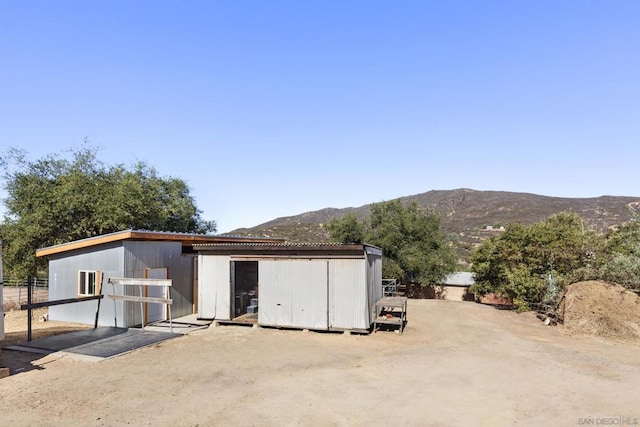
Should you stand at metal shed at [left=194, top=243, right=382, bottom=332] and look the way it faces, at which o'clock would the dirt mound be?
The dirt mound is roughly at 9 o'clock from the metal shed.

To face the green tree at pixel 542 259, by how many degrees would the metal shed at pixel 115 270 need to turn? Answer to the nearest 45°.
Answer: approximately 45° to its left

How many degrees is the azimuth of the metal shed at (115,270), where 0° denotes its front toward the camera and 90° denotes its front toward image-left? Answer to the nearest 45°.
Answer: approximately 315°

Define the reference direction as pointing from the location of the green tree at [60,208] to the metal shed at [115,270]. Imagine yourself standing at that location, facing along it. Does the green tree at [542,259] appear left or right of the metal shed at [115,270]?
left

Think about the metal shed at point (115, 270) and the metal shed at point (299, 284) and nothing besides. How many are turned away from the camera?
0

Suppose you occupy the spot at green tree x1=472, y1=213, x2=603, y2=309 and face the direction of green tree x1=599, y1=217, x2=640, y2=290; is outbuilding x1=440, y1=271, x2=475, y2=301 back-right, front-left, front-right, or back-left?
back-left

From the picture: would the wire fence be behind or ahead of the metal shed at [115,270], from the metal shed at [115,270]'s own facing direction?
behind

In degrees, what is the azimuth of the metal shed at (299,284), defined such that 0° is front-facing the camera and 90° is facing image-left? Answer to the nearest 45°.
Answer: approximately 0°

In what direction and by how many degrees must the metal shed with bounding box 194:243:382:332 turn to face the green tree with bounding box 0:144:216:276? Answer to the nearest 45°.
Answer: approximately 135° to its right

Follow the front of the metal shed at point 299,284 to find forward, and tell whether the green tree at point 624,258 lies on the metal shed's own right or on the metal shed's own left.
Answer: on the metal shed's own left

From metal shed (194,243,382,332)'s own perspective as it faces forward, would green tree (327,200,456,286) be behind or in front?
behind
